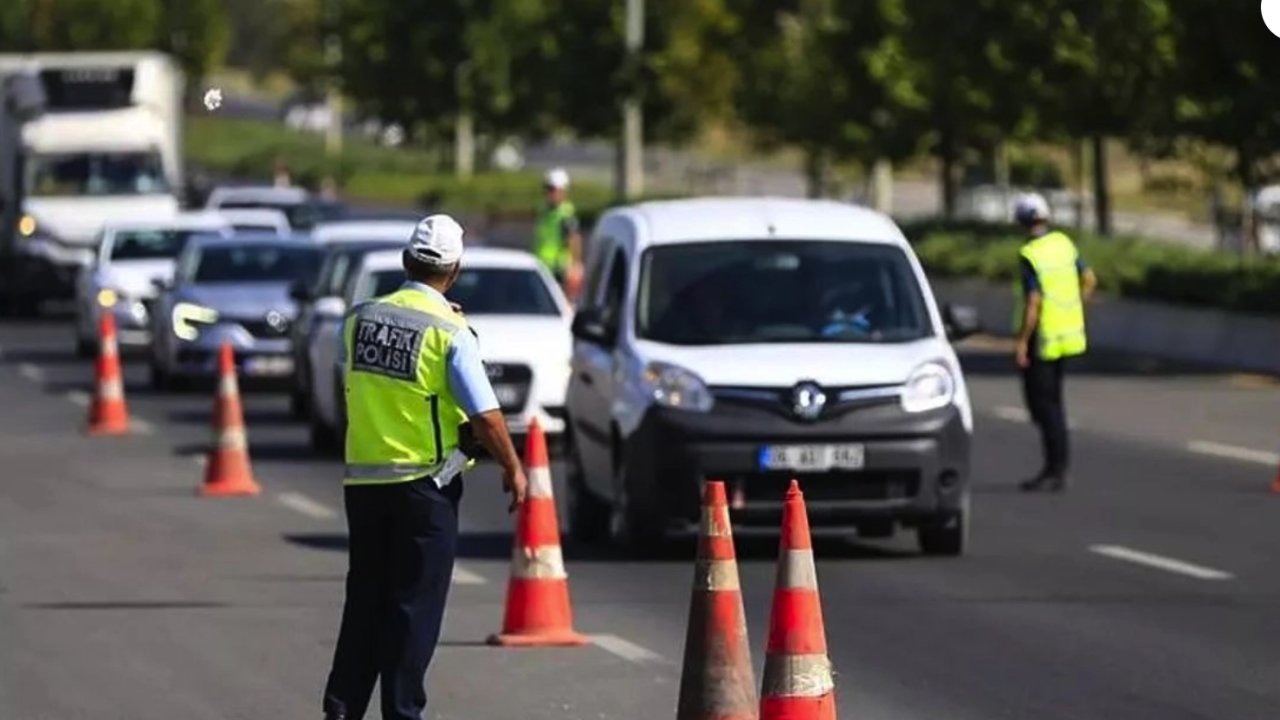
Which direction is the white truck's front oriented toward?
toward the camera

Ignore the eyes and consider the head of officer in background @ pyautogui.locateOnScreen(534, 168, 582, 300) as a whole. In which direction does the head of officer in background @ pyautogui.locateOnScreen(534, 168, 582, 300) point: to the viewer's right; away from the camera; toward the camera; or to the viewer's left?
toward the camera

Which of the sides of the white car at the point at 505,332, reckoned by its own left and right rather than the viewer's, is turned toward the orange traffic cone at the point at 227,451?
front

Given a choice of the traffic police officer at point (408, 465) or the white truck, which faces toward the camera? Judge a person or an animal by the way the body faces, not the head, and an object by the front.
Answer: the white truck

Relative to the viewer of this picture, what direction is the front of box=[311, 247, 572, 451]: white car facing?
facing the viewer and to the right of the viewer

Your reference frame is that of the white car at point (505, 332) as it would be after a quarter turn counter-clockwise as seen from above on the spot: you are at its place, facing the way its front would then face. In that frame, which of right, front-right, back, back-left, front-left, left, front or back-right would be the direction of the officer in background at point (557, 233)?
front-left

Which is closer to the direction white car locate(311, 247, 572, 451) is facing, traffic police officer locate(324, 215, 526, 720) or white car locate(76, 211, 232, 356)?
the traffic police officer

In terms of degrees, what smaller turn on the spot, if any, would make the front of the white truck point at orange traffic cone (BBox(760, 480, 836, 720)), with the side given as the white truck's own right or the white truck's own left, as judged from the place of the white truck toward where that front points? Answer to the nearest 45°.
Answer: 0° — it already faces it

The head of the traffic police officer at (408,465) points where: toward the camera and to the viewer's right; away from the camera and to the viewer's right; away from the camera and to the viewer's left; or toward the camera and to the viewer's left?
away from the camera and to the viewer's right

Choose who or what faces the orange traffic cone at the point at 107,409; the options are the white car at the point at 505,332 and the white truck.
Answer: the white truck

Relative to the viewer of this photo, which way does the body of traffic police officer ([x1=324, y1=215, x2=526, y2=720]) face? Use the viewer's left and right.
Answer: facing away from the viewer and to the right of the viewer

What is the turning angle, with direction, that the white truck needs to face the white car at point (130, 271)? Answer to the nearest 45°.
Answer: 0° — it already faces it

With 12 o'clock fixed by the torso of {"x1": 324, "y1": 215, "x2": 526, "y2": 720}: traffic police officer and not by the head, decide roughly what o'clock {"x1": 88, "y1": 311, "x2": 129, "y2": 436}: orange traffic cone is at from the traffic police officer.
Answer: The orange traffic cone is roughly at 10 o'clock from the traffic police officer.

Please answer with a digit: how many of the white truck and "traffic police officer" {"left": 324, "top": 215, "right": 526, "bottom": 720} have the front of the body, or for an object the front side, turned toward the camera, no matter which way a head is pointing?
1

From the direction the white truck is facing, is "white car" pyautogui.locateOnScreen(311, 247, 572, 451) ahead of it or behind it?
ahead
